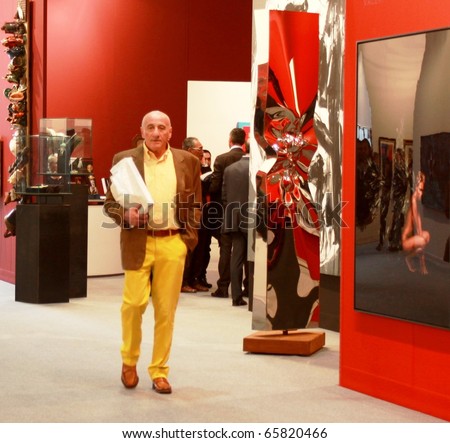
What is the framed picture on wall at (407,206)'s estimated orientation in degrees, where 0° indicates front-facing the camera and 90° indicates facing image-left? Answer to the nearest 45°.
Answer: approximately 45°

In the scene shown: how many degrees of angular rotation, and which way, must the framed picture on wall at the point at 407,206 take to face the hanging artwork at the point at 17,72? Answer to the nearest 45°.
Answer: approximately 90° to its right

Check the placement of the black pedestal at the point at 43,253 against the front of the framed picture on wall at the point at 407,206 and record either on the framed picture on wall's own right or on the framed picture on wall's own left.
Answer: on the framed picture on wall's own right

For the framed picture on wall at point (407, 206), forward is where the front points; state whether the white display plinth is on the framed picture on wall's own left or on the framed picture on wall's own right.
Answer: on the framed picture on wall's own right

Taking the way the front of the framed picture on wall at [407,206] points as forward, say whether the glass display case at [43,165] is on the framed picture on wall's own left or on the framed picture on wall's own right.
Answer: on the framed picture on wall's own right

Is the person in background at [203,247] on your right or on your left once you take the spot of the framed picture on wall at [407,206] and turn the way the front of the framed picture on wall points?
on your right

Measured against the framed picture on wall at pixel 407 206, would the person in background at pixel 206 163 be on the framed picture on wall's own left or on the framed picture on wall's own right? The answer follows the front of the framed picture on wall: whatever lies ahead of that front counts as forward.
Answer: on the framed picture on wall's own right
